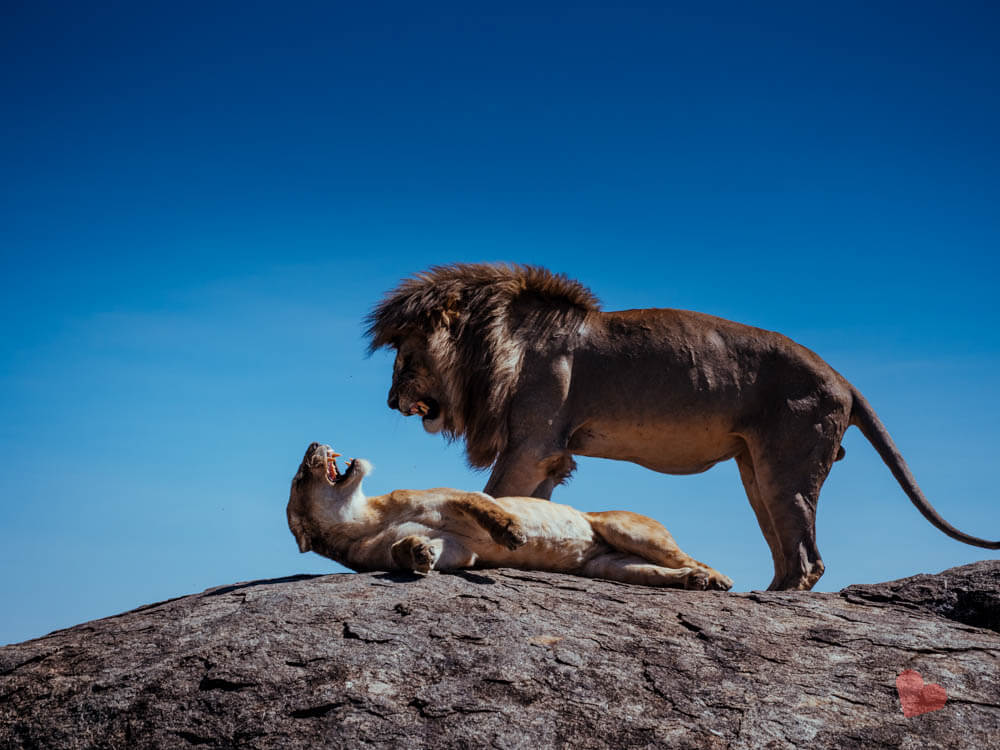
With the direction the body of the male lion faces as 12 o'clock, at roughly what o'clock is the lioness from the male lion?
The lioness is roughly at 10 o'clock from the male lion.

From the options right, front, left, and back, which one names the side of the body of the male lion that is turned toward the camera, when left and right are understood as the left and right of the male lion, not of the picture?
left
